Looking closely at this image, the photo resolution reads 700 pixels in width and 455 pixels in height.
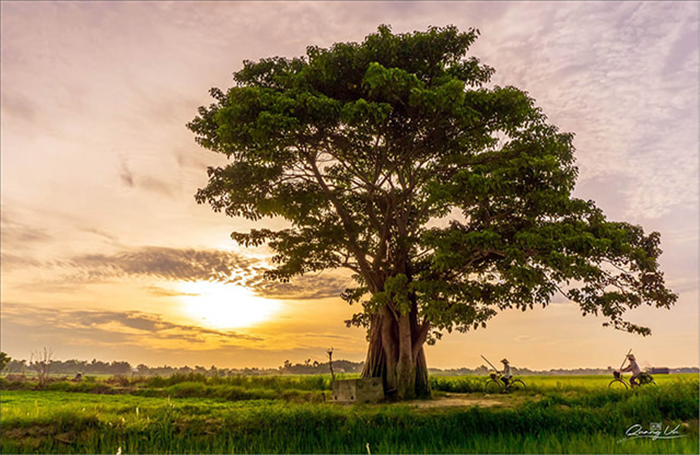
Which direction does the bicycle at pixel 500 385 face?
to the viewer's left

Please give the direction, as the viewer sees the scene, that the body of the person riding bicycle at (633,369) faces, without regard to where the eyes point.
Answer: to the viewer's left

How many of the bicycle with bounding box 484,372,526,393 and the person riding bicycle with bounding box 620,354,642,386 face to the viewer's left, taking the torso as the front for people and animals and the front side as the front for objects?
2

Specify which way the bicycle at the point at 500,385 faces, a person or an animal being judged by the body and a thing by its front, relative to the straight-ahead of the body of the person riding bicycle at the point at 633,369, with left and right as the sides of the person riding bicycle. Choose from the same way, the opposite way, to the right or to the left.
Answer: the same way

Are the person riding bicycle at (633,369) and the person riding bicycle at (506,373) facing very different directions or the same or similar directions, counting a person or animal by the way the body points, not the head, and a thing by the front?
same or similar directions
